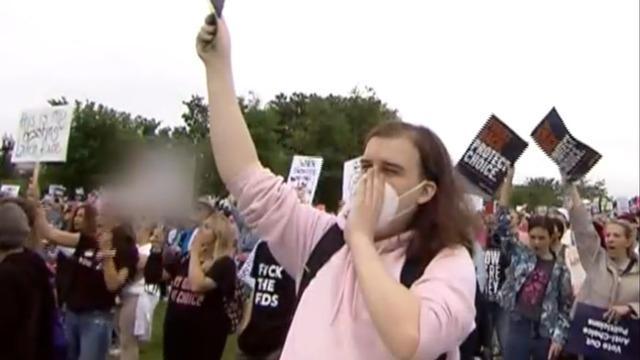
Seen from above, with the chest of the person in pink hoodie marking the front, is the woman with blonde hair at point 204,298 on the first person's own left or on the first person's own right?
on the first person's own right

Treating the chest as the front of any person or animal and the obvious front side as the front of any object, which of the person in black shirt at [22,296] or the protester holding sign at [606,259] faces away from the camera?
the person in black shirt

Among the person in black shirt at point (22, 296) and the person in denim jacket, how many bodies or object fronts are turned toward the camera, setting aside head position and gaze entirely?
1

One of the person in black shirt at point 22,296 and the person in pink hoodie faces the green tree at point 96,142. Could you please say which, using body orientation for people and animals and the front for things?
the person in black shirt

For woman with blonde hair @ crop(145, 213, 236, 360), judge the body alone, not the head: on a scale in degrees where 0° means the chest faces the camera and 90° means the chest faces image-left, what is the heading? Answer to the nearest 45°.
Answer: approximately 45°

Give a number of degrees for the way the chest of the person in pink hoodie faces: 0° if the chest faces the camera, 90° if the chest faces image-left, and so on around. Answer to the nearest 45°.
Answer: approximately 45°

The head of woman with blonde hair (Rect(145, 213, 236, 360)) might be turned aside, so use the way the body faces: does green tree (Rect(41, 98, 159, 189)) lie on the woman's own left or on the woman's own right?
on the woman's own right
